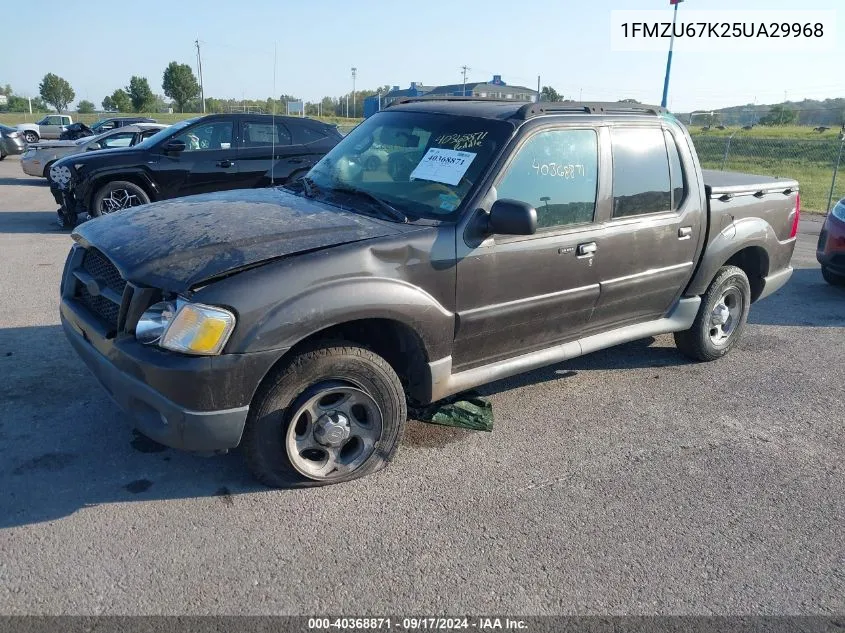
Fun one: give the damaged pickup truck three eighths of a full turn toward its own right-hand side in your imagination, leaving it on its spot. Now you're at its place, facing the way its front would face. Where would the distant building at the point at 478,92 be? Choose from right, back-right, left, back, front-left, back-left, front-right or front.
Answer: front

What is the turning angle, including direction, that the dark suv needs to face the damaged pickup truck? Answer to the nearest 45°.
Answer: approximately 90° to its left

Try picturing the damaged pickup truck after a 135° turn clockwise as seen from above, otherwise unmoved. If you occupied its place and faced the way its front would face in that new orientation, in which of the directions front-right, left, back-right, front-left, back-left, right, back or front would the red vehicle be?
front-right

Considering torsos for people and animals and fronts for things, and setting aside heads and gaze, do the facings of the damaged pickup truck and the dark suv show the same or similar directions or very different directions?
same or similar directions

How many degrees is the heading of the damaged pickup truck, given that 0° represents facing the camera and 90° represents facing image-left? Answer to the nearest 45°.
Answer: approximately 45°

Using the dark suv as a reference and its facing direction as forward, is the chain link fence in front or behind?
behind

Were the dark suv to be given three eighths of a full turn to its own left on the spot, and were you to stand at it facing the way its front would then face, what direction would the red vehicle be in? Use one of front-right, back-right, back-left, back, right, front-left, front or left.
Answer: front

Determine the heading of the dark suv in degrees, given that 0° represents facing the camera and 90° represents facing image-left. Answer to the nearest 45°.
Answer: approximately 90°

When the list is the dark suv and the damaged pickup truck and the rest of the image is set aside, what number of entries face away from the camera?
0

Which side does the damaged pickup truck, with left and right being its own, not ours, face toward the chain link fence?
back
